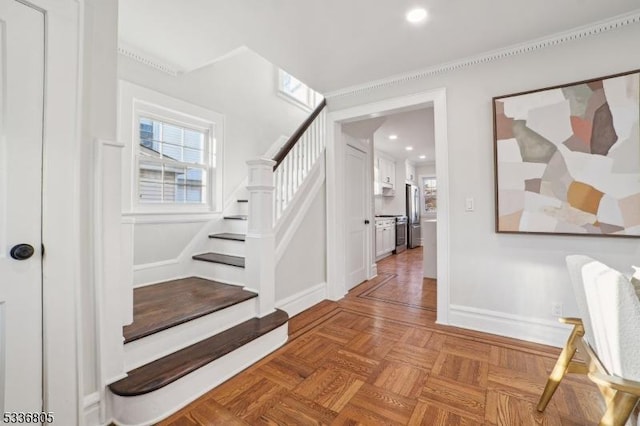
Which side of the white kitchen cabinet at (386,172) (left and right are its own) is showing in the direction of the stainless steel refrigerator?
left

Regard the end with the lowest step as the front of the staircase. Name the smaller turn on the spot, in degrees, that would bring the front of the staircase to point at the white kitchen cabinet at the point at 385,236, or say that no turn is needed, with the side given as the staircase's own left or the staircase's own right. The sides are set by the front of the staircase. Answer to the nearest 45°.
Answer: approximately 90° to the staircase's own left

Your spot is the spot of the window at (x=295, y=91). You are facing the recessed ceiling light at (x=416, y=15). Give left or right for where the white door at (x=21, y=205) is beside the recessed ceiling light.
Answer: right

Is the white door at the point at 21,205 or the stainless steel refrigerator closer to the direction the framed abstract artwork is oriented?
the white door

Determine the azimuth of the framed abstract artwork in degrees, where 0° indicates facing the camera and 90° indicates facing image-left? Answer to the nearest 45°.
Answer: approximately 45°

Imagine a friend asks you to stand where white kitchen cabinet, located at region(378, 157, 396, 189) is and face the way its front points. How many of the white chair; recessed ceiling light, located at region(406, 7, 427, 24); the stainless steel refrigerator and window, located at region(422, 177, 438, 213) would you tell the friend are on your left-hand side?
2

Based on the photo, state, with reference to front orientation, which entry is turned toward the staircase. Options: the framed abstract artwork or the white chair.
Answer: the framed abstract artwork

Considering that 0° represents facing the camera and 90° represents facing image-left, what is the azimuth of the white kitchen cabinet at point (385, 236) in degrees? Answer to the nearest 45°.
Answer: approximately 315°
